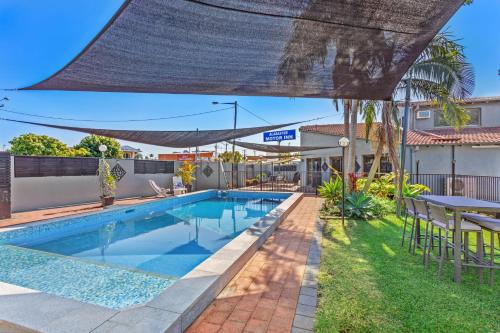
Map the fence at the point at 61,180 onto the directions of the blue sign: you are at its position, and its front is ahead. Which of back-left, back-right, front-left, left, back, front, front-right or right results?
front-right

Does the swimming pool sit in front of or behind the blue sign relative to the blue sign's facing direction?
in front

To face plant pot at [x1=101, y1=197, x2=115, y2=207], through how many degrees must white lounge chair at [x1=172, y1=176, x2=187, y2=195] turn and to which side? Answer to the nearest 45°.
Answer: approximately 90° to its right

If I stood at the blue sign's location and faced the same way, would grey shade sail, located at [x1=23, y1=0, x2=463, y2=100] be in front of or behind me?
in front

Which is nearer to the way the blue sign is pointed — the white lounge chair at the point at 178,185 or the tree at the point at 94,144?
the white lounge chair

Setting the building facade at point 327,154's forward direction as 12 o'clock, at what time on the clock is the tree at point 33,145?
The tree is roughly at 3 o'clock from the building facade.

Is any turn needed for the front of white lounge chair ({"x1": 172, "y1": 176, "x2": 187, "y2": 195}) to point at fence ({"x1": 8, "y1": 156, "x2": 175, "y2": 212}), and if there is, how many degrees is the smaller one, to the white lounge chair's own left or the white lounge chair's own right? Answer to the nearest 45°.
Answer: approximately 90° to the white lounge chair's own right

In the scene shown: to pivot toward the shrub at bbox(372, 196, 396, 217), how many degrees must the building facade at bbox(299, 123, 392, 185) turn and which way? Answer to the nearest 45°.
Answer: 0° — it already faces it

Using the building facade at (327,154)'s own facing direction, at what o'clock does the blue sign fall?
The blue sign is roughly at 3 o'clock from the building facade.

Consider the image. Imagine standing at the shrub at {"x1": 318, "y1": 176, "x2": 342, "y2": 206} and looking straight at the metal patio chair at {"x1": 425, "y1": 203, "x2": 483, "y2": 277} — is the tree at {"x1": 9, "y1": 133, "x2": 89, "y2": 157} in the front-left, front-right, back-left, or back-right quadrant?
back-right

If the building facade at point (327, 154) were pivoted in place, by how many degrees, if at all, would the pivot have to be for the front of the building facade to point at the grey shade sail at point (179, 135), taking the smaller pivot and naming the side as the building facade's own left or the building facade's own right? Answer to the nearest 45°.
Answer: approximately 45° to the building facade's own right

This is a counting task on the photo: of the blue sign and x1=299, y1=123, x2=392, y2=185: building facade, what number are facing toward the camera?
2

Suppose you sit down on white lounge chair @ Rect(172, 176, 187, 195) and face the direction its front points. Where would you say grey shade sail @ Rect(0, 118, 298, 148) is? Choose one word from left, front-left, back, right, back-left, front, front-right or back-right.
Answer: front-right

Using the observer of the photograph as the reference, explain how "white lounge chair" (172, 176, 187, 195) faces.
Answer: facing the viewer and to the right of the viewer
